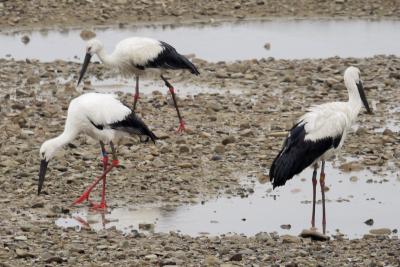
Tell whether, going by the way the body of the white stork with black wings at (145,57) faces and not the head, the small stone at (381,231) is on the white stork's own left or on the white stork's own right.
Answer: on the white stork's own left

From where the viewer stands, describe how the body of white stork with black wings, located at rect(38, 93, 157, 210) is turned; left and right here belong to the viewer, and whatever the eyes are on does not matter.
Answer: facing to the left of the viewer

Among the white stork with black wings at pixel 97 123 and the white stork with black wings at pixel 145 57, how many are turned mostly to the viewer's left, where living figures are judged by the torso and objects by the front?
2

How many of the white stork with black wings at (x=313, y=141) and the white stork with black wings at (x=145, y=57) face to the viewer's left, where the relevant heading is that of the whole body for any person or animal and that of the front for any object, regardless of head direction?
1

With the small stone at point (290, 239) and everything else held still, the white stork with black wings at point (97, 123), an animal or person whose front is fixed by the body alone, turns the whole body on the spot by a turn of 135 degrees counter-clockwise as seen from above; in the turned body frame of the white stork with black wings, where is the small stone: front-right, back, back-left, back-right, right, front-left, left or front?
front

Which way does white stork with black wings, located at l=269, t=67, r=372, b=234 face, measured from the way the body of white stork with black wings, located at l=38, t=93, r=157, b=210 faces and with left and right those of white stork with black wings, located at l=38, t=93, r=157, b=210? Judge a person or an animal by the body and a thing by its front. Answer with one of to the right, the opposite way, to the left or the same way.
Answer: the opposite way

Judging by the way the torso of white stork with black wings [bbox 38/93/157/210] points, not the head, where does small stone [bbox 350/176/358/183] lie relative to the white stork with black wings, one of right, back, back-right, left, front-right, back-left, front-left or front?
back

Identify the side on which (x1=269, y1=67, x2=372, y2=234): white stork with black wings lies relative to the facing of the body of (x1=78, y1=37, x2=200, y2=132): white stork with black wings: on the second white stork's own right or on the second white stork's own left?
on the second white stork's own left

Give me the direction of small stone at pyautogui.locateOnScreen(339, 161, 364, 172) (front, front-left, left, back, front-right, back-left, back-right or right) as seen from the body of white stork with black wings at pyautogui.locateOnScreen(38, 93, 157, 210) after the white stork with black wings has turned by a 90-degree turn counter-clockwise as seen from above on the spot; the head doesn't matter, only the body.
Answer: left

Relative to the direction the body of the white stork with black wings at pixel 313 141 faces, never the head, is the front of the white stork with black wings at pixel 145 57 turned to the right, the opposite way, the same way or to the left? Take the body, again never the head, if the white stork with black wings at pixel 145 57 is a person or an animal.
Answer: the opposite way

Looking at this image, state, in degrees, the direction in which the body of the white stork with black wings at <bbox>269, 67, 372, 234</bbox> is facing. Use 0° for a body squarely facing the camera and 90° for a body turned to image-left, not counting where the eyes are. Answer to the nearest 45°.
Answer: approximately 270°

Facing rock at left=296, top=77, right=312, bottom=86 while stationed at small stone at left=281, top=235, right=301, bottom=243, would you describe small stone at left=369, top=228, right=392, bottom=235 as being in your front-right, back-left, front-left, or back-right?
front-right

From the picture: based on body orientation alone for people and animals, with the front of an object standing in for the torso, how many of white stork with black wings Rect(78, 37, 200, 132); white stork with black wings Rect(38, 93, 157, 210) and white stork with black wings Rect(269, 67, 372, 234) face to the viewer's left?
2

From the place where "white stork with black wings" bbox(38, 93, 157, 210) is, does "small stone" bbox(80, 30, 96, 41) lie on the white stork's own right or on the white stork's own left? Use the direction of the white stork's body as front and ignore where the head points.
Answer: on the white stork's own right

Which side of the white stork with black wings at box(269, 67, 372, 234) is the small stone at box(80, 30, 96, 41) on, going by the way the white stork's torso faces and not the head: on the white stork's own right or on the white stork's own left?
on the white stork's own left

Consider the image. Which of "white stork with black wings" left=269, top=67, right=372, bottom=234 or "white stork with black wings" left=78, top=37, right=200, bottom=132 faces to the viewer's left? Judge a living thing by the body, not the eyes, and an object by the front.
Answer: "white stork with black wings" left=78, top=37, right=200, bottom=132

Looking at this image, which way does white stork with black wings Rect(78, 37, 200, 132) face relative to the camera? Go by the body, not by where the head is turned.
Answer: to the viewer's left
